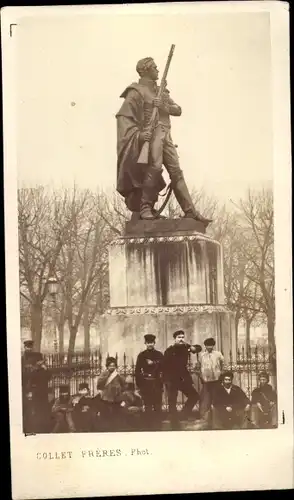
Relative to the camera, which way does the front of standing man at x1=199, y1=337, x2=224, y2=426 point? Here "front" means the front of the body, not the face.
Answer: toward the camera
